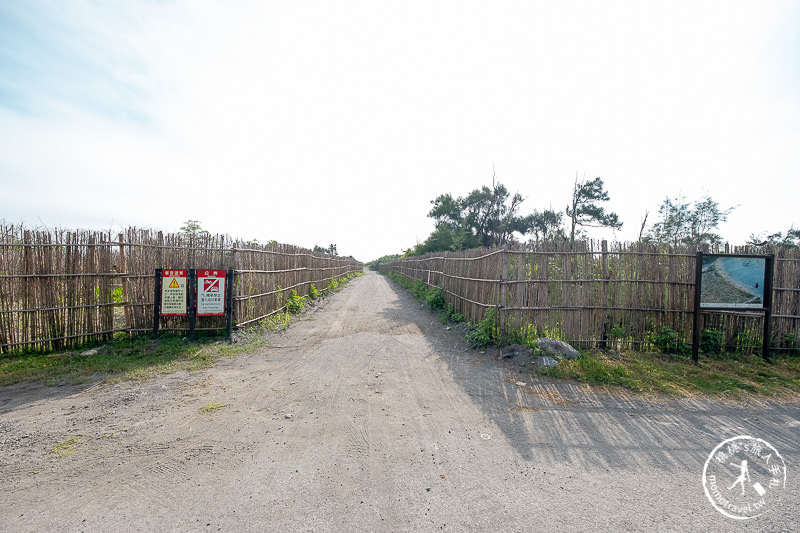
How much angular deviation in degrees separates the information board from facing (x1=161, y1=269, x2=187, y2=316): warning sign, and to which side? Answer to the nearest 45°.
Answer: approximately 45° to its right

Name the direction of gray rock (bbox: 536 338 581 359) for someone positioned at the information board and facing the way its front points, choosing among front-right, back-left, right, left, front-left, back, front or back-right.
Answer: front-right

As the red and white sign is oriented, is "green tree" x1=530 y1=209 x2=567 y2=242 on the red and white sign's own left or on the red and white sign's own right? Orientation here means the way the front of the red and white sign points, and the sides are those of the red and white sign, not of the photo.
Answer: on the red and white sign's own left

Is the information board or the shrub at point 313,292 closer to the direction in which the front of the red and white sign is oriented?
the information board

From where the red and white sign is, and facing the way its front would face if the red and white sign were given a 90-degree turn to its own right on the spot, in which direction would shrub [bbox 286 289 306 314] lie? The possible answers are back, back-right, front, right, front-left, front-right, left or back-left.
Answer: back-right

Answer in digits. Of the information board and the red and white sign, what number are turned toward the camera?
2

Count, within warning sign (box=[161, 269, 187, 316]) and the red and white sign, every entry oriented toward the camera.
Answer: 2

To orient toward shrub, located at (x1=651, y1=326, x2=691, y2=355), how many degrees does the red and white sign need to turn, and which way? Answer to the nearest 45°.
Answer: approximately 45° to its left

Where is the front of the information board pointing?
toward the camera

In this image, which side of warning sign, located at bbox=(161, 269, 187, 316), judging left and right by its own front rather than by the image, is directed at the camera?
front

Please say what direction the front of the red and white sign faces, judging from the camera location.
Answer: facing the viewer

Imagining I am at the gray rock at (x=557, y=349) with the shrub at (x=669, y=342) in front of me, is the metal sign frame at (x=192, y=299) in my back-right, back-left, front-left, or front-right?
back-left

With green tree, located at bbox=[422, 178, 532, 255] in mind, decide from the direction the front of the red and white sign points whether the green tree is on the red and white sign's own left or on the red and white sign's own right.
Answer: on the red and white sign's own left

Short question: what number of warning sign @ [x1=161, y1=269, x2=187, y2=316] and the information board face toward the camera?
2
